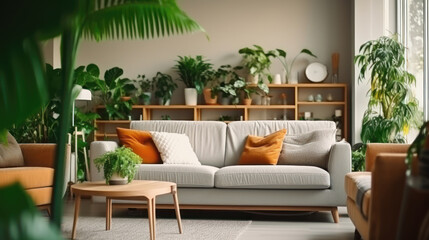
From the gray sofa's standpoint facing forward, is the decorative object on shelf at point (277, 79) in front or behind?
behind

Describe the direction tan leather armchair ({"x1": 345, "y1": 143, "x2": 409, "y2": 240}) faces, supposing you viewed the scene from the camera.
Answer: facing to the left of the viewer

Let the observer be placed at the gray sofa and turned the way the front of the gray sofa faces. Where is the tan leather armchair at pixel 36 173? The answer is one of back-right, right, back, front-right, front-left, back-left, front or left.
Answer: right

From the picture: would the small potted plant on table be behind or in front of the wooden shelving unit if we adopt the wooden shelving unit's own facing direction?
in front

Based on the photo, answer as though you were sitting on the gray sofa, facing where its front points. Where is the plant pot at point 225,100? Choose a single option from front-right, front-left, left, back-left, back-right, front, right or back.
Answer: back

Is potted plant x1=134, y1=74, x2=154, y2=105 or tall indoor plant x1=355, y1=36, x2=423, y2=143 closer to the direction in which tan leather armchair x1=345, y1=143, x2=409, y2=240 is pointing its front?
the potted plant

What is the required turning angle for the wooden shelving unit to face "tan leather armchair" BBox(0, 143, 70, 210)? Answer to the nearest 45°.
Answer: approximately 45° to its right

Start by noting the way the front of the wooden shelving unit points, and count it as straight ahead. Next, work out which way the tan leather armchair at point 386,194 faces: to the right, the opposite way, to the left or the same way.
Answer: to the right

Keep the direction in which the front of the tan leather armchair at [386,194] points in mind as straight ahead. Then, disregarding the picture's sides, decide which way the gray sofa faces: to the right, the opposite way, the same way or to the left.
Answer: to the left

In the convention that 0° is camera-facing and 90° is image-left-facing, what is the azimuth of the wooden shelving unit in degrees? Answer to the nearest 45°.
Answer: approximately 0°

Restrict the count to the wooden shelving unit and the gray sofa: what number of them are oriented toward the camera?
2

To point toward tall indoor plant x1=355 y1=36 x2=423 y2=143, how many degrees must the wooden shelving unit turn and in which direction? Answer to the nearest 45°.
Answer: approximately 45° to its left

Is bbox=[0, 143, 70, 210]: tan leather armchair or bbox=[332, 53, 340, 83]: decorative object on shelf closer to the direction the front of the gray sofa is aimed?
the tan leather armchair
